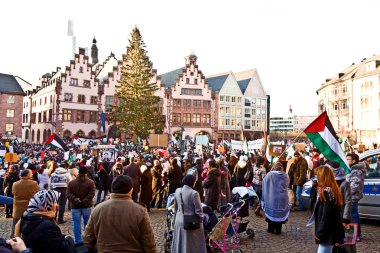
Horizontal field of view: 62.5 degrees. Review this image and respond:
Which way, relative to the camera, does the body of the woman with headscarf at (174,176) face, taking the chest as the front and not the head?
away from the camera

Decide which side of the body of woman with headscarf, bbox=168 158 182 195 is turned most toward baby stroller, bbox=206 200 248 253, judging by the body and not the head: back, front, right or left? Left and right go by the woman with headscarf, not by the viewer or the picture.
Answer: back

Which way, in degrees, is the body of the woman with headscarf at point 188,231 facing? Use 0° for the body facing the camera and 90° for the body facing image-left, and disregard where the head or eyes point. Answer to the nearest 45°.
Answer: approximately 180°

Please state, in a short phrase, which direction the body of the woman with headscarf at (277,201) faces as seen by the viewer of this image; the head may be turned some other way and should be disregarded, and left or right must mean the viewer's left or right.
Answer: facing away from the viewer

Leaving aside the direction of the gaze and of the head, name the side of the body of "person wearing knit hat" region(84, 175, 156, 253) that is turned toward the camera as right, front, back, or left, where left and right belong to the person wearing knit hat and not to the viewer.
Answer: back

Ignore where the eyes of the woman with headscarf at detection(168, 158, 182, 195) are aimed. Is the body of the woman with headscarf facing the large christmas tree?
yes

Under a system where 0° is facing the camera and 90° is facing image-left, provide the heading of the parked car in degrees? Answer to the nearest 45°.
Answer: approximately 90°

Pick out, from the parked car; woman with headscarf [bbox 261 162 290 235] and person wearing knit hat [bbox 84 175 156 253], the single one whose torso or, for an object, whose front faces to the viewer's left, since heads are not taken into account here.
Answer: the parked car

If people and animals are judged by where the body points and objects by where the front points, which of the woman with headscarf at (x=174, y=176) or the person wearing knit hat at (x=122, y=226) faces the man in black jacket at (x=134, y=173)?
the person wearing knit hat

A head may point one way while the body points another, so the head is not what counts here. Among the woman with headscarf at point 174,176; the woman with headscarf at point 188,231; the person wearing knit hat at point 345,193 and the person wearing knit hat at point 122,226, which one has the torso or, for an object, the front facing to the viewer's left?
the person wearing knit hat at point 345,193

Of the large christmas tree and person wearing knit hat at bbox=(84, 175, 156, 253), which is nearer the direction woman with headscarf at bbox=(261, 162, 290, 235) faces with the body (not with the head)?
the large christmas tree

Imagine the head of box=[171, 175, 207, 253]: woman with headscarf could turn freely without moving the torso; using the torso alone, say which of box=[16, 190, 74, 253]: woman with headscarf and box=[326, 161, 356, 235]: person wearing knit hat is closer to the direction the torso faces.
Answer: the person wearing knit hat

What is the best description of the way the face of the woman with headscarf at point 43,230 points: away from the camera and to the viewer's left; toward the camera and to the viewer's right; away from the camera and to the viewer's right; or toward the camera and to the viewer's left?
away from the camera and to the viewer's right

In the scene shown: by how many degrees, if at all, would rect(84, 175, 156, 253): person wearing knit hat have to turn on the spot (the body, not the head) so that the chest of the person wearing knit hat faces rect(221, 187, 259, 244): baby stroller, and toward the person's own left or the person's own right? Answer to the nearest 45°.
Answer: approximately 45° to the person's own right
